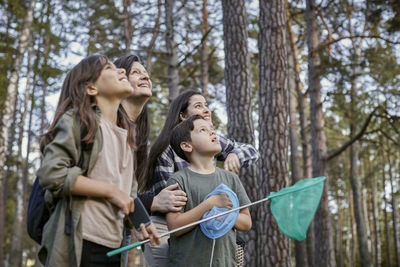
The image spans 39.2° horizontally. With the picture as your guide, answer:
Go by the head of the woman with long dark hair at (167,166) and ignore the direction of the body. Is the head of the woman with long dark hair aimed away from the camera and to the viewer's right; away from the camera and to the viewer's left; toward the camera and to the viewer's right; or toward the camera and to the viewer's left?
toward the camera and to the viewer's right

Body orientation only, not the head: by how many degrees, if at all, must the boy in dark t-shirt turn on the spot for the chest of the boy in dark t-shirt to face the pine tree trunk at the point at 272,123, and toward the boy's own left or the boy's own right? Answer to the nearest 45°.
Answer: approximately 135° to the boy's own left

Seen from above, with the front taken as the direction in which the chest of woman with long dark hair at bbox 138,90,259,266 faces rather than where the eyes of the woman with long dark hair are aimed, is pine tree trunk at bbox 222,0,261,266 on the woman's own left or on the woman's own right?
on the woman's own left

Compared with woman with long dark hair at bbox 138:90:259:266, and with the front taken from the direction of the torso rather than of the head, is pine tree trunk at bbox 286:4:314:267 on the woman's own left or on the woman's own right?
on the woman's own left

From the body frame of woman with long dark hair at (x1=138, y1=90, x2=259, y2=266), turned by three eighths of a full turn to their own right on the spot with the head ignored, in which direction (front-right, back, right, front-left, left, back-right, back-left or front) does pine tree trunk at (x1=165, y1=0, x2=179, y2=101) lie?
right

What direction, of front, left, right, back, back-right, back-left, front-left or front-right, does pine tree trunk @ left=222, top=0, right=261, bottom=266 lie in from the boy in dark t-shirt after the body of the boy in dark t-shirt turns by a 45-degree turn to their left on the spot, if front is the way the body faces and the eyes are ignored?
left

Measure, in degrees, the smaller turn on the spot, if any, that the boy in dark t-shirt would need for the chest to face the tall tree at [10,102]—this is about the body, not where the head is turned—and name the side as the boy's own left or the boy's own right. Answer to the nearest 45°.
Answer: approximately 180°

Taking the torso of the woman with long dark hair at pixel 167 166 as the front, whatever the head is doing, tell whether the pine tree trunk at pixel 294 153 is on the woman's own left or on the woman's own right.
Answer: on the woman's own left

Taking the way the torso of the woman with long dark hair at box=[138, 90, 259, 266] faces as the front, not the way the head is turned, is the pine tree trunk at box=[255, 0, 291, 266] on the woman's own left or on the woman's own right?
on the woman's own left

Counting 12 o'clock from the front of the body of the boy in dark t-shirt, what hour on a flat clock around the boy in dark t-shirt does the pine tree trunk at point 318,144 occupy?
The pine tree trunk is roughly at 8 o'clock from the boy in dark t-shirt.

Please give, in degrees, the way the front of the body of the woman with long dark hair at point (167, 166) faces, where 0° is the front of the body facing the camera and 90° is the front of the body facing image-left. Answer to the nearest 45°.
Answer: approximately 315°

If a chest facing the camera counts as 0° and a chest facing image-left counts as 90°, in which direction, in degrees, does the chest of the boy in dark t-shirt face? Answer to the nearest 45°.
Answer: approximately 315°
